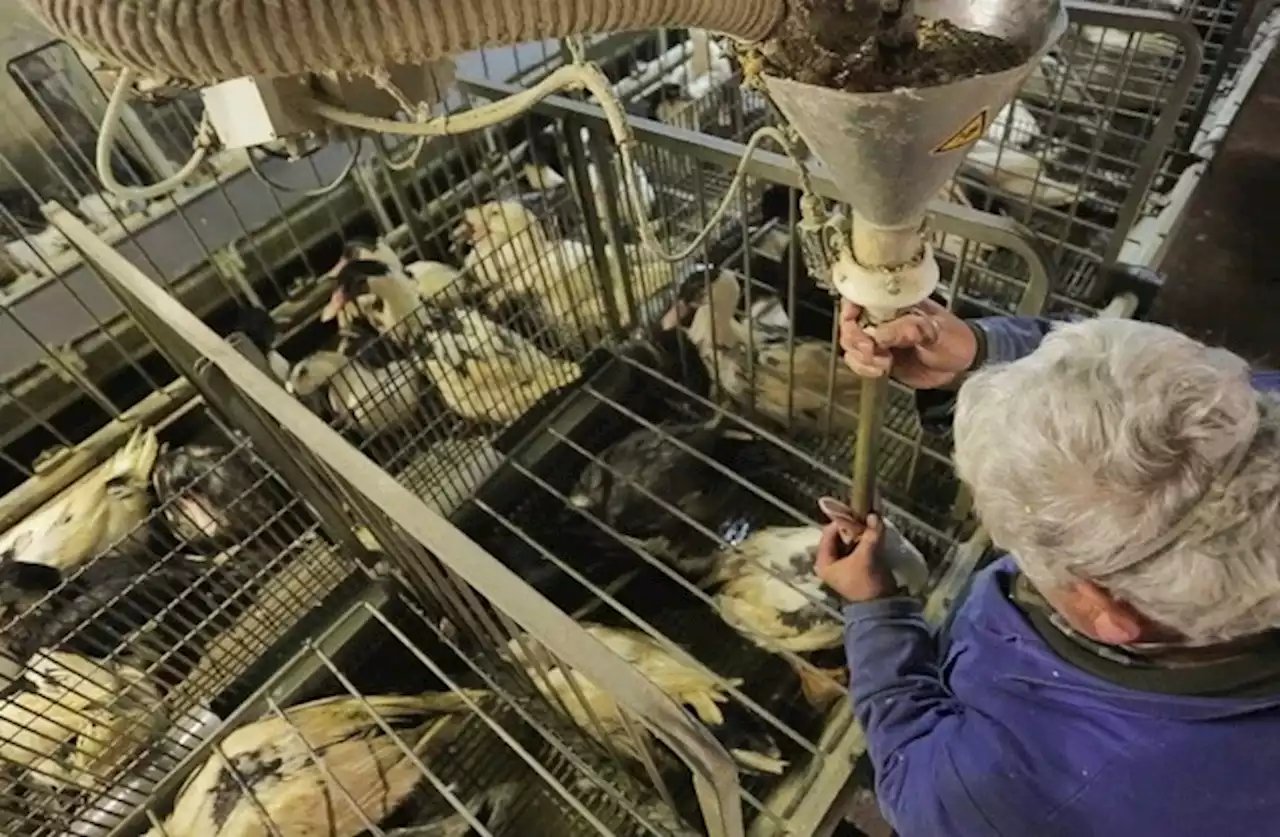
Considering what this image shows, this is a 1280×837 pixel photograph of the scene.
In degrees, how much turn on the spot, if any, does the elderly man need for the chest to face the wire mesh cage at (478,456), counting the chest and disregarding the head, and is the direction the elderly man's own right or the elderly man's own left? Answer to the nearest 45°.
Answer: approximately 45° to the elderly man's own left

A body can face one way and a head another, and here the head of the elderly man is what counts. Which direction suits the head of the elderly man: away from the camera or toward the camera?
away from the camera

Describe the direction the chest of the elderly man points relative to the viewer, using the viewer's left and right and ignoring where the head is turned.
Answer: facing away from the viewer and to the left of the viewer
